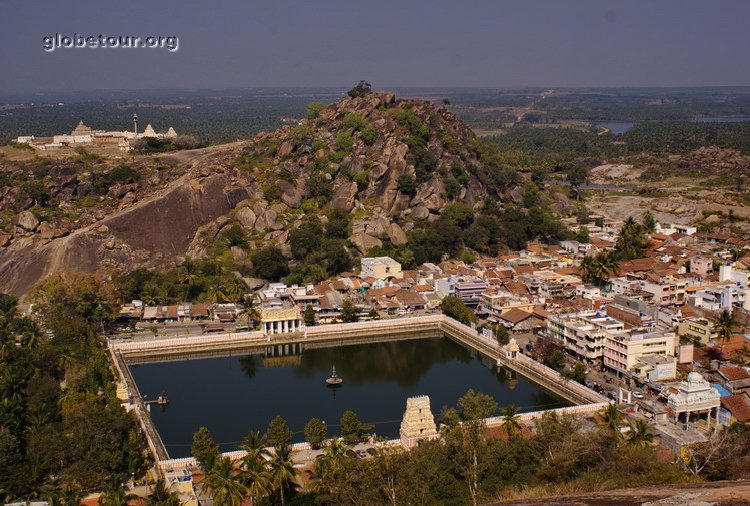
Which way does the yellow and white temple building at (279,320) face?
toward the camera

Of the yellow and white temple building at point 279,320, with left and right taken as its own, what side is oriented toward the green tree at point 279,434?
front

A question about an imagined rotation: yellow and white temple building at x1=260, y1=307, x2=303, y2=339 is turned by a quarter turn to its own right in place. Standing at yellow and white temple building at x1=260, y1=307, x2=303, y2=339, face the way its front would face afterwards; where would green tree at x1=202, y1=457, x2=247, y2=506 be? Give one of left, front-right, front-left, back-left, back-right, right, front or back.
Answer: left

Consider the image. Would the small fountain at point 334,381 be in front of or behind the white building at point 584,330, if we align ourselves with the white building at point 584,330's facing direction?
in front

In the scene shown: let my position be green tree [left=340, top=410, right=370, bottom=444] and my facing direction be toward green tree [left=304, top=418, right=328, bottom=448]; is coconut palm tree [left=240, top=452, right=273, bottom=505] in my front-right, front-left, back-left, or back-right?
front-left

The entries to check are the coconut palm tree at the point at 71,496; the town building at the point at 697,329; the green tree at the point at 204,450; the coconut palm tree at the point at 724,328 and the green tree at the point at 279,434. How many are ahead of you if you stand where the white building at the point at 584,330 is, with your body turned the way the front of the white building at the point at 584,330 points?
3

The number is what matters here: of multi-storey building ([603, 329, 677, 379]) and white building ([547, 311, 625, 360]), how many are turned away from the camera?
0

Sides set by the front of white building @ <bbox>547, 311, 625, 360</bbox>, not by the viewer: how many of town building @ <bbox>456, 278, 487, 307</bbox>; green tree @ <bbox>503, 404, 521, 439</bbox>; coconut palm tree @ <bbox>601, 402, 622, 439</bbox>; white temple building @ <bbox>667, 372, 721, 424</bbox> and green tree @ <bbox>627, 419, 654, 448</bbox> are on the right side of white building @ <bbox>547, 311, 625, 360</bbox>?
1

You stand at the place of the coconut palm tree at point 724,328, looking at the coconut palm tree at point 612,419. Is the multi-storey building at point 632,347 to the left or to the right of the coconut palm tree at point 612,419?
right

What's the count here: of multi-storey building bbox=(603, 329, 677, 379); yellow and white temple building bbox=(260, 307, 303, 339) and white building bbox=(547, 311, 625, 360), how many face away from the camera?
0

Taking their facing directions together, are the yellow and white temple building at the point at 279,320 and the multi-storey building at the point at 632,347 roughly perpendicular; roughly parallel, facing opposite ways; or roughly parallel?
roughly perpendicular

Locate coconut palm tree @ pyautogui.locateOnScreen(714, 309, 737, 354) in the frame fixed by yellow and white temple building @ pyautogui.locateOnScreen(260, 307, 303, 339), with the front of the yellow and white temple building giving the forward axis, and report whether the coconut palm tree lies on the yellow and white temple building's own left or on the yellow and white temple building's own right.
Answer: on the yellow and white temple building's own left

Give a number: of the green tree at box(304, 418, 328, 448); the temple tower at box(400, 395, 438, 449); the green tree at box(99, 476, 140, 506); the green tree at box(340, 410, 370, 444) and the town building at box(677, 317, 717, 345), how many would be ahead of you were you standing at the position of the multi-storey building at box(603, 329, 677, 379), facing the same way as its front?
4

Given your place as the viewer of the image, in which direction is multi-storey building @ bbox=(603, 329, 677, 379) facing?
facing the viewer and to the left of the viewer

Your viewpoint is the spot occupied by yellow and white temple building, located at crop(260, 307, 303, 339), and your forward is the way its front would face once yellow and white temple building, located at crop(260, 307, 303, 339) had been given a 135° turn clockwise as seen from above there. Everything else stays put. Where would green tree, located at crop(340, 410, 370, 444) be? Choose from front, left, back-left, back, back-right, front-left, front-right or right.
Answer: back-left

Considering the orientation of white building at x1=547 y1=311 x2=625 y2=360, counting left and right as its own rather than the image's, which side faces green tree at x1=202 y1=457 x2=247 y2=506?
front
